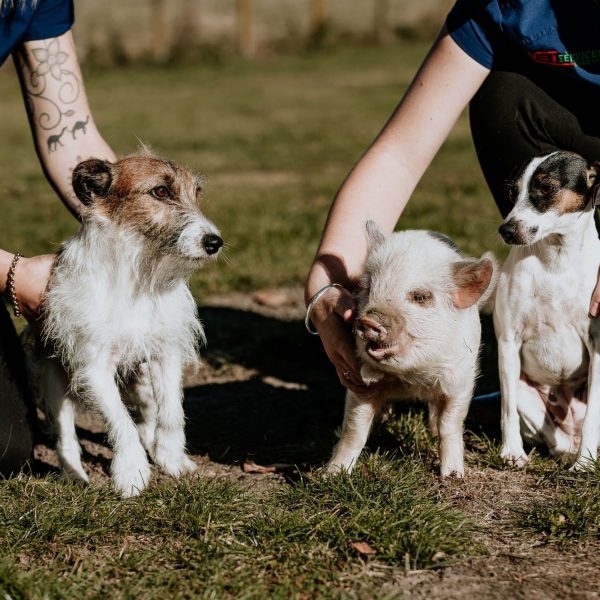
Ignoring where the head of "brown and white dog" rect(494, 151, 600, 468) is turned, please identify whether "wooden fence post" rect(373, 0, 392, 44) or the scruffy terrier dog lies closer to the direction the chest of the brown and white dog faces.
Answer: the scruffy terrier dog

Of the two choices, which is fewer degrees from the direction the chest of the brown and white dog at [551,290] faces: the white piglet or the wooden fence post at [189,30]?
the white piglet

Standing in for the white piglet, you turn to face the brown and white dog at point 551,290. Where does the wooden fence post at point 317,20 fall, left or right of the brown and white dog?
left

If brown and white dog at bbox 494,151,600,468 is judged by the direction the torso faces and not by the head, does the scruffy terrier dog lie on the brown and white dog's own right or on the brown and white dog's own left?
on the brown and white dog's own right

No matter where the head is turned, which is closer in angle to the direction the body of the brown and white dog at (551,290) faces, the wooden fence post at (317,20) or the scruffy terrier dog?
the scruffy terrier dog

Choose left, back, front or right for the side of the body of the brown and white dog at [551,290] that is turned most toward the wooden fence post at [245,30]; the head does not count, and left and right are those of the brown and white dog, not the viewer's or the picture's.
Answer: back

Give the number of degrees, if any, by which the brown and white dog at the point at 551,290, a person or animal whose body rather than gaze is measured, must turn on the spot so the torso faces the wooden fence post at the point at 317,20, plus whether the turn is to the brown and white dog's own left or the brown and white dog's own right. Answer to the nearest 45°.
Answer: approximately 180°

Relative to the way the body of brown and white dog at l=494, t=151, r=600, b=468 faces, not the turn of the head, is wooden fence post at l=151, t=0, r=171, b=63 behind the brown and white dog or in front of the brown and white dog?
behind

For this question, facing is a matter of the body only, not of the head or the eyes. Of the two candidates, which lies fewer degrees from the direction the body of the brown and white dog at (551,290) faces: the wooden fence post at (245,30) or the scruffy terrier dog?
the scruffy terrier dog

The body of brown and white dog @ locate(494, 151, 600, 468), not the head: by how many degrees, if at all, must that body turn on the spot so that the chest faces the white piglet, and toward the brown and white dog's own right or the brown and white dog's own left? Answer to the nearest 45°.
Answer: approximately 45° to the brown and white dog's own right

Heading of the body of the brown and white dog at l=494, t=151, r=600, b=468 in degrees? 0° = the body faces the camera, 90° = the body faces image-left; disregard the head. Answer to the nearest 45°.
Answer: approximately 0°
